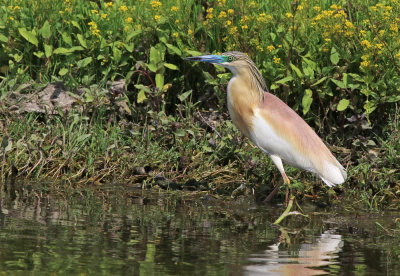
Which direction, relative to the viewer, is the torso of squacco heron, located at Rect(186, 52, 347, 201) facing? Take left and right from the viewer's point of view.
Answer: facing to the left of the viewer
